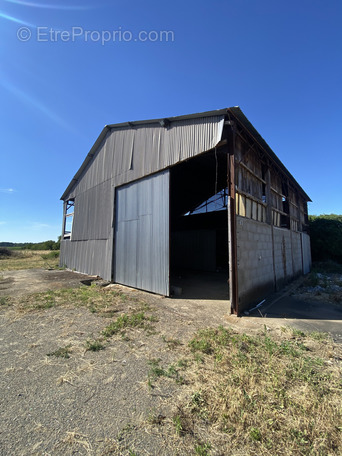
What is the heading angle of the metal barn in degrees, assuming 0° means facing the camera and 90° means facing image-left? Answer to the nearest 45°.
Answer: approximately 45°

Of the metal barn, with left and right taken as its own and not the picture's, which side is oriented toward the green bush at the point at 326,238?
back
